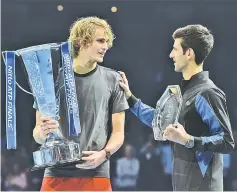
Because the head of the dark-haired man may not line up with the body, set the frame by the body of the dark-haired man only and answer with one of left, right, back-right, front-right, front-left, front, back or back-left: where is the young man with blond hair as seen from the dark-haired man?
front

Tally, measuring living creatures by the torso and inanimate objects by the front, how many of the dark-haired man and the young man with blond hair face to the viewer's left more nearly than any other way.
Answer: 1

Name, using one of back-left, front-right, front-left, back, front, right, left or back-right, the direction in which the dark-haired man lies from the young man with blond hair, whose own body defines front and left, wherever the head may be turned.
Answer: left

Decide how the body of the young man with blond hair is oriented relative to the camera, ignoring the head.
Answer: toward the camera

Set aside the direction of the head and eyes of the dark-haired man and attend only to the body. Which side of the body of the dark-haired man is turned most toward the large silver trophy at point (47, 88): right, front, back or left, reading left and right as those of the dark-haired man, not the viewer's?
front

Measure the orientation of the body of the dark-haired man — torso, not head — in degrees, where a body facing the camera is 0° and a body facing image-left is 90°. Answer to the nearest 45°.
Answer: approximately 90°

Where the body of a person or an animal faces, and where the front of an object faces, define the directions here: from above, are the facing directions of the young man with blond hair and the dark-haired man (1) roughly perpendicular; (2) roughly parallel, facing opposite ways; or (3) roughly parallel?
roughly perpendicular

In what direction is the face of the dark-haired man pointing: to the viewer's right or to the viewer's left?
to the viewer's left
